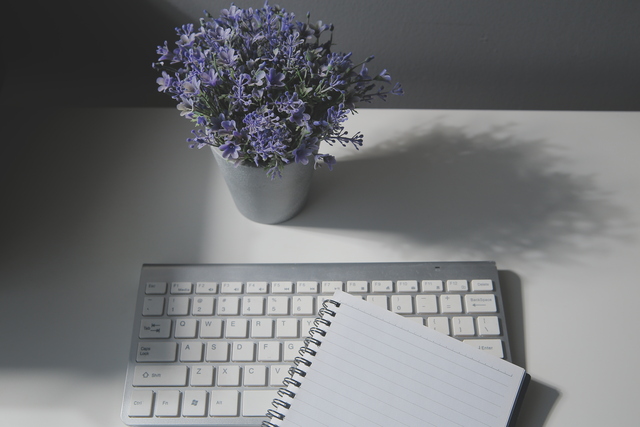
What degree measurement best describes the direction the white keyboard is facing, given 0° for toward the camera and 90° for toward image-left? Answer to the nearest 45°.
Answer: approximately 0°
